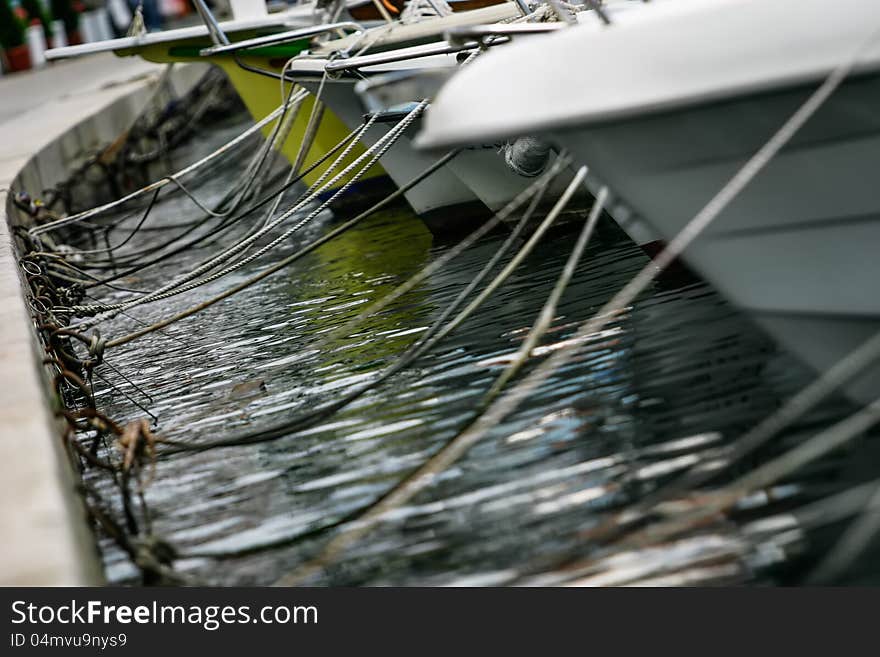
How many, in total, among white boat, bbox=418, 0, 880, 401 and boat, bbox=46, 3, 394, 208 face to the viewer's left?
2

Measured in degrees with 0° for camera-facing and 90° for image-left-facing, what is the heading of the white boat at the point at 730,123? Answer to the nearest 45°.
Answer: approximately 90°

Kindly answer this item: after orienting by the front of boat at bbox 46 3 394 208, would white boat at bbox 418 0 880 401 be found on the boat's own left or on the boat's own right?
on the boat's own left

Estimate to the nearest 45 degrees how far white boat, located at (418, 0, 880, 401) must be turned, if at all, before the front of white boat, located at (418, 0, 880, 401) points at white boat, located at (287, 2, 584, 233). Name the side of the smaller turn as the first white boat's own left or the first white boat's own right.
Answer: approximately 90° to the first white boat's own right

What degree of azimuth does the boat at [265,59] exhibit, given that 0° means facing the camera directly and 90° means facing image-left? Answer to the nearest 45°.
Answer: approximately 90°

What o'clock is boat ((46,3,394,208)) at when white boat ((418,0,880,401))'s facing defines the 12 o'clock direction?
The boat is roughly at 2 o'clock from the white boat.
